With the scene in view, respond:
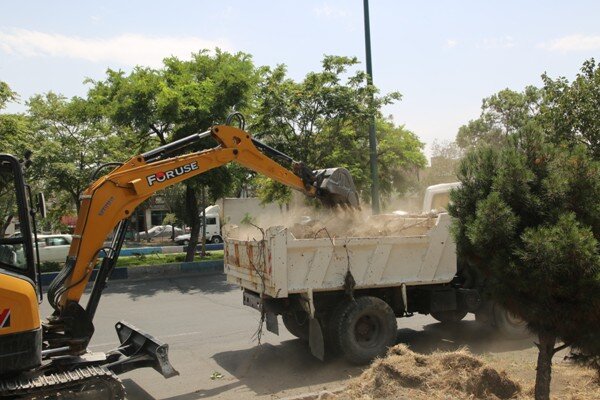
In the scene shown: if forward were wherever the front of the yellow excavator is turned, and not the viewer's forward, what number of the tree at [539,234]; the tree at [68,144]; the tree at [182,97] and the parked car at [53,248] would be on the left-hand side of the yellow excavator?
3

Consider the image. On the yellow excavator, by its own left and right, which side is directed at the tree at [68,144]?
left

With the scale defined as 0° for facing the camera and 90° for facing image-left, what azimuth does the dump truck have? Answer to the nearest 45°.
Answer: approximately 225°

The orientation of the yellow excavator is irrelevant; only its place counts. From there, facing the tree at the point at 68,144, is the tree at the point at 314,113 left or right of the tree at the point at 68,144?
right

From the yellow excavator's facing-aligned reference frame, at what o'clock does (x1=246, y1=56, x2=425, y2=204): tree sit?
The tree is roughly at 10 o'clock from the yellow excavator.

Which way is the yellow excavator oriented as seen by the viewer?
to the viewer's right

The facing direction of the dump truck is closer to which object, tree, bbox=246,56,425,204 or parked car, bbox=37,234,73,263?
the tree

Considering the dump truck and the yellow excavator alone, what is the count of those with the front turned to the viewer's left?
0

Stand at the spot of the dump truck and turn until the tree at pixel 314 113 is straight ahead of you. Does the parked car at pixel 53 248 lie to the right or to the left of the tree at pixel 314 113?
left
